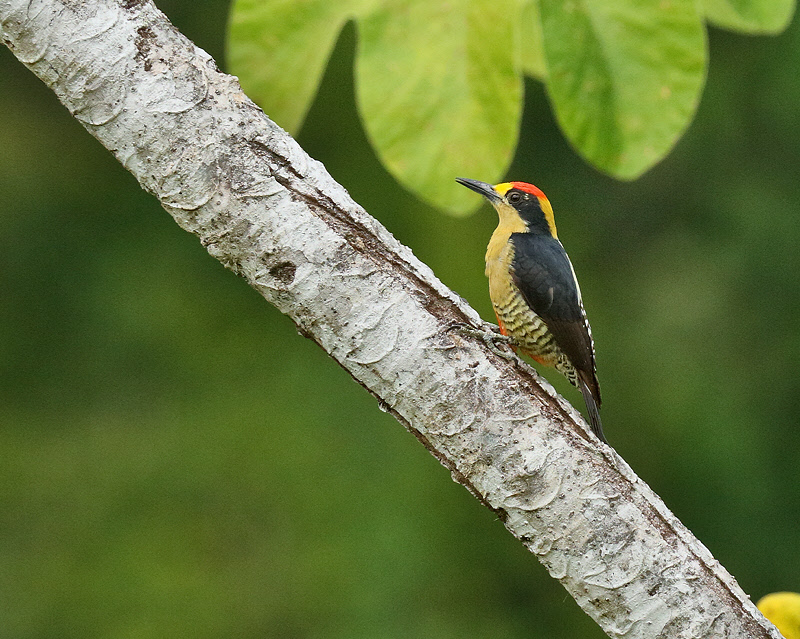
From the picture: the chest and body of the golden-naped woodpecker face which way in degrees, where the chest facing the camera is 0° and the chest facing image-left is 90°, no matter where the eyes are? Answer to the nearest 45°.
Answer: approximately 90°
